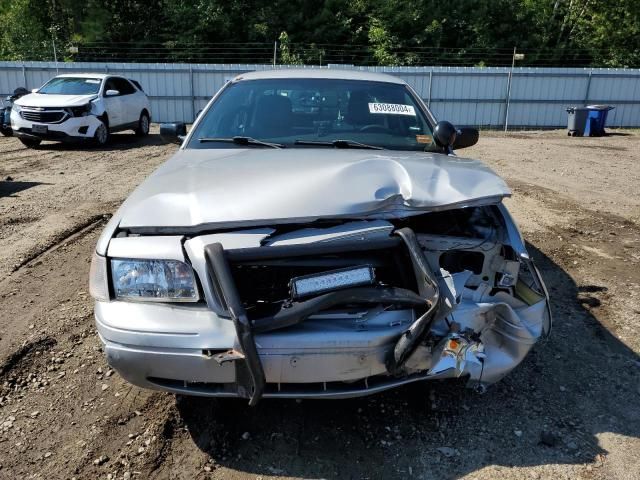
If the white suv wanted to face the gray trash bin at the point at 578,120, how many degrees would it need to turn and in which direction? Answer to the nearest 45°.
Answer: approximately 135° to its left

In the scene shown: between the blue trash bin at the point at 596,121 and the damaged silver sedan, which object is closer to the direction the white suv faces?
the damaged silver sedan

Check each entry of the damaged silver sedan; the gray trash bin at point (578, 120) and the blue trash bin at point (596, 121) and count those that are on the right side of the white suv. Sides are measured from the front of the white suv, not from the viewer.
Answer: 0

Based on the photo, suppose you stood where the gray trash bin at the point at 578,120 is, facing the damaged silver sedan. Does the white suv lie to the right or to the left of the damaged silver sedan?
right

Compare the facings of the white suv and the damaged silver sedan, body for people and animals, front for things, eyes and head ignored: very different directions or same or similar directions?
same or similar directions

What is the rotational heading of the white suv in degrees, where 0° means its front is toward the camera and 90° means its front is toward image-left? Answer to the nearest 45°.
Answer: approximately 45°

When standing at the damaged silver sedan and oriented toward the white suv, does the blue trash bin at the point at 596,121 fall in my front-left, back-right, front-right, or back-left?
front-right

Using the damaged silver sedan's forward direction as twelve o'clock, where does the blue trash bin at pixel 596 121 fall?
The blue trash bin is roughly at 7 o'clock from the damaged silver sedan.

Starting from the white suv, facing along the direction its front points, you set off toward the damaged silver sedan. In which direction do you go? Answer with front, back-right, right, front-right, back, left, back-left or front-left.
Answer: front-left

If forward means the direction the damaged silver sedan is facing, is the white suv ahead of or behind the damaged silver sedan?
behind

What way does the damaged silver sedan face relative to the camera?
toward the camera

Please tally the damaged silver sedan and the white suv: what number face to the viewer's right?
0

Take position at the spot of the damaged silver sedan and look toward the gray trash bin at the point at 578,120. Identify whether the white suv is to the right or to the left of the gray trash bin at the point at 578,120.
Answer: left

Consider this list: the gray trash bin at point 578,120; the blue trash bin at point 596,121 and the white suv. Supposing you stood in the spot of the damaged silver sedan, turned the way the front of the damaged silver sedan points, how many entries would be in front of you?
0
